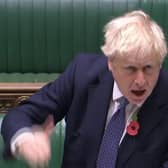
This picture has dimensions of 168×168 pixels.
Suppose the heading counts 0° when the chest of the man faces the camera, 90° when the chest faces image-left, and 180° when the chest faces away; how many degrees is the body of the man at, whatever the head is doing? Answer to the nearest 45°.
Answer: approximately 0°

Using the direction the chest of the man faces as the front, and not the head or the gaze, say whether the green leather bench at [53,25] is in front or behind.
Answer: behind
